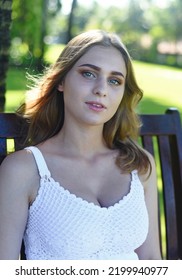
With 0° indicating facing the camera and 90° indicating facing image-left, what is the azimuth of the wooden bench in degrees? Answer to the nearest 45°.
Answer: approximately 0°
